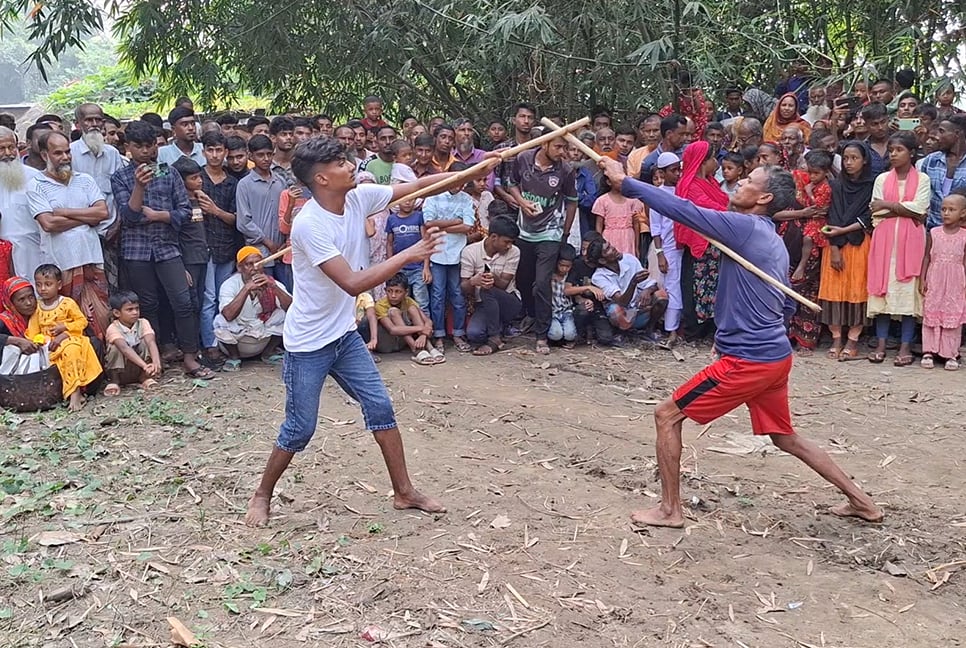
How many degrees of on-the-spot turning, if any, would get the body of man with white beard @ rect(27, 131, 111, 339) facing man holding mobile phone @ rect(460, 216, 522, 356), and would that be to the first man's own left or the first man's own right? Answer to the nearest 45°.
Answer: approximately 45° to the first man's own left

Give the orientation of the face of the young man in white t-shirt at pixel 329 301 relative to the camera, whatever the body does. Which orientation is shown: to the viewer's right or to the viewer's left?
to the viewer's right

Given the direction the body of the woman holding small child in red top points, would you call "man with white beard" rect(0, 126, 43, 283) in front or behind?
in front

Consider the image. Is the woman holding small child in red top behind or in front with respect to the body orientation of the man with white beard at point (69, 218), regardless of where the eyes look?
in front

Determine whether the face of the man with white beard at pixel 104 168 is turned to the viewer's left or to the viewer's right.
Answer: to the viewer's right

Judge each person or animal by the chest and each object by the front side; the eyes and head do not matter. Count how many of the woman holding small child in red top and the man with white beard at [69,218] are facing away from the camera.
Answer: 0

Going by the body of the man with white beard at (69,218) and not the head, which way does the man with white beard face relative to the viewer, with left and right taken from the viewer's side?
facing the viewer and to the right of the viewer
